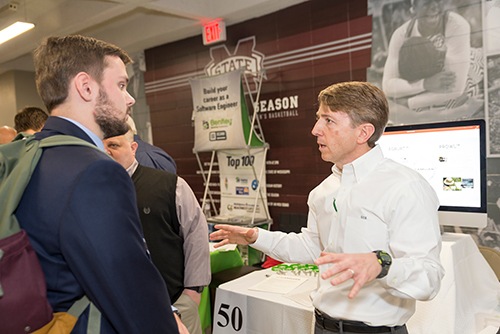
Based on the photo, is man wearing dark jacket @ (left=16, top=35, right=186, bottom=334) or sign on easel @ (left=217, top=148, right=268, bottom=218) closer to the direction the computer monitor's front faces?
the man wearing dark jacket

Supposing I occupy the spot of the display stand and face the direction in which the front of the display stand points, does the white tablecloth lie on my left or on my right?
on my left

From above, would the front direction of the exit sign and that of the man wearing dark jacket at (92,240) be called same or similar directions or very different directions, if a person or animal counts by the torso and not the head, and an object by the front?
very different directions

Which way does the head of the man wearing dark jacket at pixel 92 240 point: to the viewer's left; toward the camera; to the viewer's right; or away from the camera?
to the viewer's right

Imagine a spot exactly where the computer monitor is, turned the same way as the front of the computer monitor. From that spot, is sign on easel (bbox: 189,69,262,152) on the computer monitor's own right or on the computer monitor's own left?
on the computer monitor's own right

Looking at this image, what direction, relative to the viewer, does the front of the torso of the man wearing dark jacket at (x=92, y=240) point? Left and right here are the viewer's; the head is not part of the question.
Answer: facing away from the viewer and to the right of the viewer

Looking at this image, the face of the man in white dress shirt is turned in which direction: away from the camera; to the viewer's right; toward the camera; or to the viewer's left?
to the viewer's left

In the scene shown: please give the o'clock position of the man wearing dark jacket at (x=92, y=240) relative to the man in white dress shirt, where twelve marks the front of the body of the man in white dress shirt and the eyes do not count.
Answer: The man wearing dark jacket is roughly at 12 o'clock from the man in white dress shirt.

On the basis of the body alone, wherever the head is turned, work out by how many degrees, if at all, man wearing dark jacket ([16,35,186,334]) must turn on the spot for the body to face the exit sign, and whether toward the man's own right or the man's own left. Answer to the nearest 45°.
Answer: approximately 45° to the man's own left
